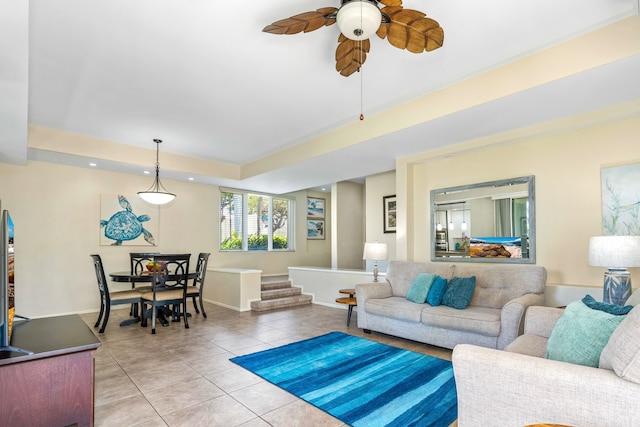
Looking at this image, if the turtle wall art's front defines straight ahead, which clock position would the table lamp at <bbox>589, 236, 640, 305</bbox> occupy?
The table lamp is roughly at 11 o'clock from the turtle wall art.

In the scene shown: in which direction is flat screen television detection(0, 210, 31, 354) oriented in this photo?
to the viewer's right

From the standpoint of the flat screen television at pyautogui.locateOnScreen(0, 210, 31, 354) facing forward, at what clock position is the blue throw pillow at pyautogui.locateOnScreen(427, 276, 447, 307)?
The blue throw pillow is roughly at 12 o'clock from the flat screen television.

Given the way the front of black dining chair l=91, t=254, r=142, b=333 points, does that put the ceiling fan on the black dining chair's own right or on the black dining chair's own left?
on the black dining chair's own right

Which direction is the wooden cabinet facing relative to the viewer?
to the viewer's right

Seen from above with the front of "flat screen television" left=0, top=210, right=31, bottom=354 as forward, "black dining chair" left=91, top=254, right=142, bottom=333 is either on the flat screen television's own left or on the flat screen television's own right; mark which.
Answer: on the flat screen television's own left

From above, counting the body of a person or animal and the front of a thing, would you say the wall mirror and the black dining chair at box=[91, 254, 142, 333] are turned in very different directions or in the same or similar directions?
very different directions

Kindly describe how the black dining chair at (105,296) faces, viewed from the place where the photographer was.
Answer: facing to the right of the viewer

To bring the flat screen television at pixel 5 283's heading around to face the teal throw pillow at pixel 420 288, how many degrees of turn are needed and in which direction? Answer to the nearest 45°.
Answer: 0° — it already faces it

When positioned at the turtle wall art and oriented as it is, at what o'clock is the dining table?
The dining table is roughly at 12 o'clock from the turtle wall art.

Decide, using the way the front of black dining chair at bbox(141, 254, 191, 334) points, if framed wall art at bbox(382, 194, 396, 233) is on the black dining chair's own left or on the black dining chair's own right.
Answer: on the black dining chair's own right

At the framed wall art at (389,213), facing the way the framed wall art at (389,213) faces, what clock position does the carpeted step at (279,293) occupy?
The carpeted step is roughly at 1 o'clock from the framed wall art.

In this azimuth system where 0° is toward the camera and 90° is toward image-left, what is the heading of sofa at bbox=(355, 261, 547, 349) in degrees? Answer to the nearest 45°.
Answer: approximately 45°
